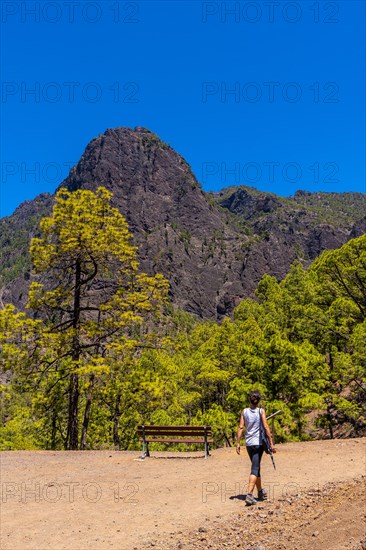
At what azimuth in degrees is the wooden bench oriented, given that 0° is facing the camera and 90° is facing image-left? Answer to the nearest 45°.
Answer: approximately 180°

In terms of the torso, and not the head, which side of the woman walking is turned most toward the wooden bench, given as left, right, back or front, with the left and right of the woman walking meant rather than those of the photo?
front

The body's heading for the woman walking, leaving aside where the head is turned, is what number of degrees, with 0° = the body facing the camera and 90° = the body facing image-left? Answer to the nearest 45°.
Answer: approximately 180°

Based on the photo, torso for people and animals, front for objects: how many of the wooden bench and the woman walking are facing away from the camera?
2

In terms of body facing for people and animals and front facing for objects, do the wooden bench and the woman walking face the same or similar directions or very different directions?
same or similar directions

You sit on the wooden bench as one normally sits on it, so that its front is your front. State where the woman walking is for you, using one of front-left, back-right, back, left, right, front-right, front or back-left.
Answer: back
